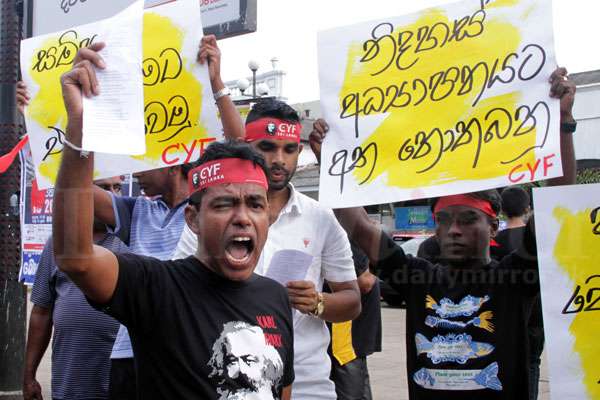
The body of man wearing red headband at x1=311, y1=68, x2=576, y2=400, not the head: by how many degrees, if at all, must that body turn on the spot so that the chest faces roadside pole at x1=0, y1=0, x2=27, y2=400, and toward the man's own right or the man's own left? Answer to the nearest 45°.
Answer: approximately 135° to the man's own right

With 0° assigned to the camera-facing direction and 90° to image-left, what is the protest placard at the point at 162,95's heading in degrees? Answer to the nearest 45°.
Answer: approximately 0°

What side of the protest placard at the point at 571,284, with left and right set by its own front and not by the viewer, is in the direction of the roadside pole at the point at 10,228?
right

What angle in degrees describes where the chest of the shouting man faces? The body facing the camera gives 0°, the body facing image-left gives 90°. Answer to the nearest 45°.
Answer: approximately 315°

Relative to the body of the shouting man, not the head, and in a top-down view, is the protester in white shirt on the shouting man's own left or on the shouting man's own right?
on the shouting man's own left

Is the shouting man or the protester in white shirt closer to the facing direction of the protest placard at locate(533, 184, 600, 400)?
the shouting man

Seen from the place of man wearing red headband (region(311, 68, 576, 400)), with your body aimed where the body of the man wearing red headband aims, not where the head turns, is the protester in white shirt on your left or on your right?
on your right
